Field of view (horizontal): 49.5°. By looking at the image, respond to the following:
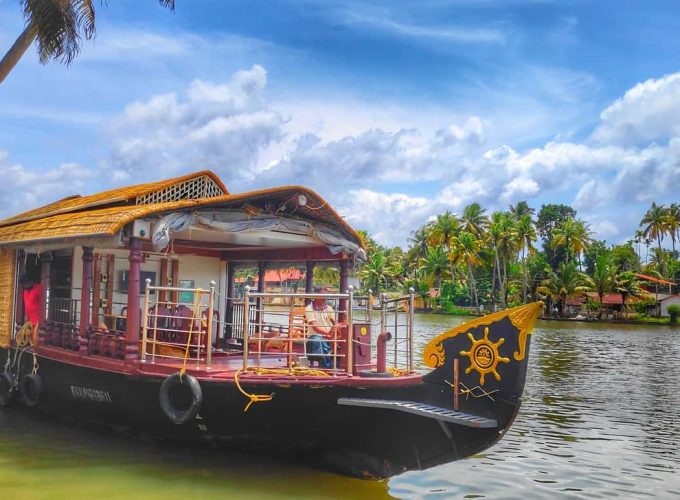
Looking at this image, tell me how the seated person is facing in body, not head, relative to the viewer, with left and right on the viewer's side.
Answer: facing the viewer and to the right of the viewer

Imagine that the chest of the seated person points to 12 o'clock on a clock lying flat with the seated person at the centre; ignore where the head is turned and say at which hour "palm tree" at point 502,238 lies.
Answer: The palm tree is roughly at 8 o'clock from the seated person.

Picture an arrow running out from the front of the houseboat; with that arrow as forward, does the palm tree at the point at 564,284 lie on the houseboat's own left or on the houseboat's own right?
on the houseboat's own left

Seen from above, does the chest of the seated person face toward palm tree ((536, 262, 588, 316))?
no

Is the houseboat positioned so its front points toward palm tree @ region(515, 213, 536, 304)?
no

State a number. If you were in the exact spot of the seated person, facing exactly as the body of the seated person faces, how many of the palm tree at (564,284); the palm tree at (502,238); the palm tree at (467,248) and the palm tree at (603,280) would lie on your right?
0

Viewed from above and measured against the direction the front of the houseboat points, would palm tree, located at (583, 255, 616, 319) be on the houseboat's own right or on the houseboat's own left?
on the houseboat's own left

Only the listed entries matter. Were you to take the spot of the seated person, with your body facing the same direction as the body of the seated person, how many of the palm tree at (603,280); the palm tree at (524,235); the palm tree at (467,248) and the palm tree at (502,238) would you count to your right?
0

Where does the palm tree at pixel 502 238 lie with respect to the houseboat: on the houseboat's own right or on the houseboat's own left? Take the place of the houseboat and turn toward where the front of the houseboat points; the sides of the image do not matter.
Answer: on the houseboat's own left

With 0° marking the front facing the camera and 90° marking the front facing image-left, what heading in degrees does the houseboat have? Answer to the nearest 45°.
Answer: approximately 315°

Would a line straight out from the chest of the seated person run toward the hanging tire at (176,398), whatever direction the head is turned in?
no
